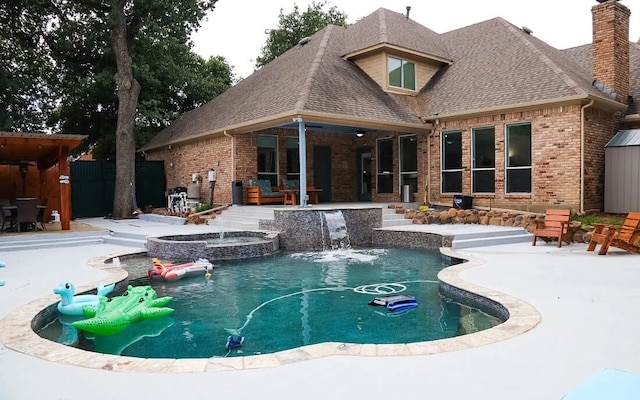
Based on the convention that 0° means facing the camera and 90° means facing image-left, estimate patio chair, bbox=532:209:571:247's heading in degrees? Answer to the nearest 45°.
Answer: approximately 45°

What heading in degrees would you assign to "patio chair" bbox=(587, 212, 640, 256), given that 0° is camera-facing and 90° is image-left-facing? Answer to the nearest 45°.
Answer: approximately 45°

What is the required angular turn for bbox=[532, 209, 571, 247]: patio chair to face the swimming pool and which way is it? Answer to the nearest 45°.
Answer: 0° — it already faces it

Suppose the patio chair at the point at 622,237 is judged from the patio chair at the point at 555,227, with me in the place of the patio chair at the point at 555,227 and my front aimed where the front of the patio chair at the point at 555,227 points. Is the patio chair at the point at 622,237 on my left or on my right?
on my left

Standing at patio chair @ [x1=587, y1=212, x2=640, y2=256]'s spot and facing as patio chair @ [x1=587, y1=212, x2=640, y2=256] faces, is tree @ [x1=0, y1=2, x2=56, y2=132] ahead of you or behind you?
ahead

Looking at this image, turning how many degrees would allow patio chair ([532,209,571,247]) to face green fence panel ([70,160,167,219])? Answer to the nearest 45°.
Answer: approximately 45° to its right

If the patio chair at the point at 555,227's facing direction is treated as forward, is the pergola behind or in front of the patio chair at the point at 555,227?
in front

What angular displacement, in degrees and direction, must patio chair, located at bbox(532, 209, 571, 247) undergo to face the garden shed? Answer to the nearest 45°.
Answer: approximately 180°

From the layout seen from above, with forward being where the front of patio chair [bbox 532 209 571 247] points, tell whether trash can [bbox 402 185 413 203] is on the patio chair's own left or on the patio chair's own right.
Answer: on the patio chair's own right

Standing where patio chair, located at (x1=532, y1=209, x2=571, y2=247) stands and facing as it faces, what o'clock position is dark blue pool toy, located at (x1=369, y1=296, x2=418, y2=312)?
The dark blue pool toy is roughly at 11 o'clock from the patio chair.
